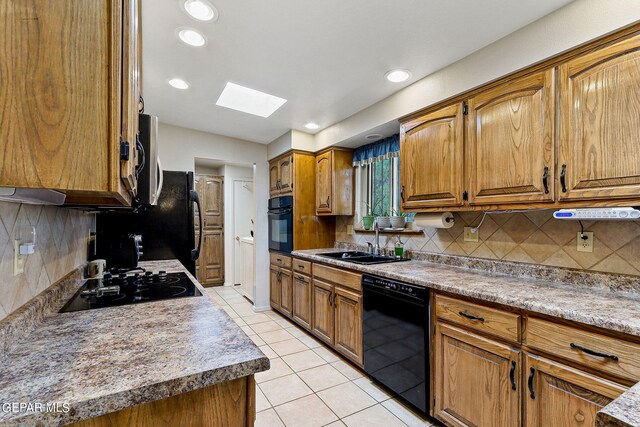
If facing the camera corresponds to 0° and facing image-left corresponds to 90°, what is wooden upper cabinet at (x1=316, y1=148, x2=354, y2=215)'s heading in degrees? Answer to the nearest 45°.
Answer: approximately 45°

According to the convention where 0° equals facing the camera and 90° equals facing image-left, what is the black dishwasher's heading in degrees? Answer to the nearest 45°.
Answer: approximately 45°

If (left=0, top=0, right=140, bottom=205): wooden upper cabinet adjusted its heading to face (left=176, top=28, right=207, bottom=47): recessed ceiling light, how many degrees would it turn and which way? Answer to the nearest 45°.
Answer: approximately 45° to its left

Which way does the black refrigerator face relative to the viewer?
to the viewer's right

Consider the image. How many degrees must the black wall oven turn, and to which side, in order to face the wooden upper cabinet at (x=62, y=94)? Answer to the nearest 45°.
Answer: approximately 45° to its left

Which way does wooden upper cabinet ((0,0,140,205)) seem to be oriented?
to the viewer's right

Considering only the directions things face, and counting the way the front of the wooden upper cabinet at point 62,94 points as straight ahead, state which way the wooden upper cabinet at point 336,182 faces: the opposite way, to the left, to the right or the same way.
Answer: the opposite way

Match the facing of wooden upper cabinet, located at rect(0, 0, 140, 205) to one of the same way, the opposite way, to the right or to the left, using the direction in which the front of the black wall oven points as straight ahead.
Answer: the opposite way

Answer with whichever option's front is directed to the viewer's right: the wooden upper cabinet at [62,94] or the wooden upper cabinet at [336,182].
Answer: the wooden upper cabinet at [62,94]

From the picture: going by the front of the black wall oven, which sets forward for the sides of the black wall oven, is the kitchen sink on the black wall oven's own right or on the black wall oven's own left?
on the black wall oven's own left

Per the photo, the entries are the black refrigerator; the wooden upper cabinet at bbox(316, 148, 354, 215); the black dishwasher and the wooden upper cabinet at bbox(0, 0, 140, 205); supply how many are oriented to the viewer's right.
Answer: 2

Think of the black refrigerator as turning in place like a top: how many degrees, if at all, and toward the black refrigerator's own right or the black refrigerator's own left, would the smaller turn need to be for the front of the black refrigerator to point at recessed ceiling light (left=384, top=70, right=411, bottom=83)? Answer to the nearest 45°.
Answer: approximately 45° to the black refrigerator's own right
